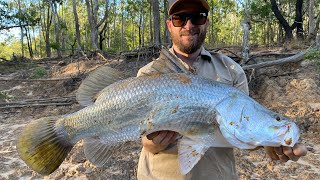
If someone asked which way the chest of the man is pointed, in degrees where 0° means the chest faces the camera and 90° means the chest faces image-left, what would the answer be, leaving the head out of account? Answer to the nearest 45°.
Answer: approximately 0°

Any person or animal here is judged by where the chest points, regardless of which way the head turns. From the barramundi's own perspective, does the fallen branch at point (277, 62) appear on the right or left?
on its left

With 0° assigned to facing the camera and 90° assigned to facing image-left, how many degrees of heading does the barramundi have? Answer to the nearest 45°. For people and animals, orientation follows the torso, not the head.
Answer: approximately 270°

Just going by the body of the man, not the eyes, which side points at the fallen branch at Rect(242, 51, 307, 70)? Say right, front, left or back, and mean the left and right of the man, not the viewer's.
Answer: back
